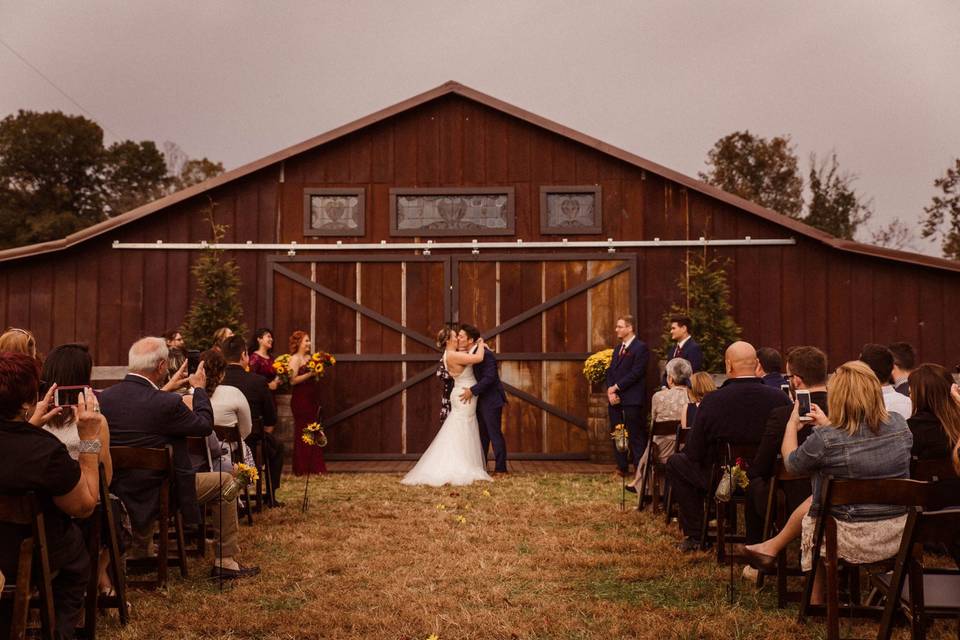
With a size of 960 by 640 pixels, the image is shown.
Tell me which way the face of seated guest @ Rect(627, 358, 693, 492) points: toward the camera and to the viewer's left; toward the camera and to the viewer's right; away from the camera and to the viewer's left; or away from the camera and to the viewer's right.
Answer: away from the camera and to the viewer's left

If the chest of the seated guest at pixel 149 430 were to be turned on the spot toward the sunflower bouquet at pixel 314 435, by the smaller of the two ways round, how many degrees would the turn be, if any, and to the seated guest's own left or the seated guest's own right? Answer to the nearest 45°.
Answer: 0° — they already face it

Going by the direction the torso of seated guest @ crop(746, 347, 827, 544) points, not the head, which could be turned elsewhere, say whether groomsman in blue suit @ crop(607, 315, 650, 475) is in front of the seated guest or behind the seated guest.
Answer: in front

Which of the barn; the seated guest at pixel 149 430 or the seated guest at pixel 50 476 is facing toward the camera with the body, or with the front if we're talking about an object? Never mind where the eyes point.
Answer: the barn

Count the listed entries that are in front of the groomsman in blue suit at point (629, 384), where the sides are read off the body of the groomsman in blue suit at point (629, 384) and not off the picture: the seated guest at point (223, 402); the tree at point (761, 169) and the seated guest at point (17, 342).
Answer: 2

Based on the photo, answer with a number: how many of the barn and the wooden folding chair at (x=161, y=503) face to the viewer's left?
0

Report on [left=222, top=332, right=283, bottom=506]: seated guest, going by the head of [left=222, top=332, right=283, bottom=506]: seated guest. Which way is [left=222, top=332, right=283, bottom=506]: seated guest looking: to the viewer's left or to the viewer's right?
to the viewer's right

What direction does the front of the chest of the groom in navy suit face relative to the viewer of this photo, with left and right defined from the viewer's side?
facing to the left of the viewer

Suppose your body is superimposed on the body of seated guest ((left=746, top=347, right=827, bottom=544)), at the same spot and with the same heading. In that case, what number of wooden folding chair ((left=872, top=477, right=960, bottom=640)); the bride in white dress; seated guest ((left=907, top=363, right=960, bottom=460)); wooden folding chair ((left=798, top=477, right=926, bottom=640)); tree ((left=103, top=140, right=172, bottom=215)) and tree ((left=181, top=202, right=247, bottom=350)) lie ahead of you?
3

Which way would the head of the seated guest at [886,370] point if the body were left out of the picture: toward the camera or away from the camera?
away from the camera

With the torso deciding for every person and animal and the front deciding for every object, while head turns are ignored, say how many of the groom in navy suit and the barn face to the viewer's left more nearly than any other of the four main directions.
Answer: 1

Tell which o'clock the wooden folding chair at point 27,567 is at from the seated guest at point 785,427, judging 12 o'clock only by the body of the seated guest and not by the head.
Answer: The wooden folding chair is roughly at 9 o'clock from the seated guest.

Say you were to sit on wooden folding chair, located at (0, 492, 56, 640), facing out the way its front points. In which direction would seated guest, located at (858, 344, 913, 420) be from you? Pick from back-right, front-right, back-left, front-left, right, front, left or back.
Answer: front-right

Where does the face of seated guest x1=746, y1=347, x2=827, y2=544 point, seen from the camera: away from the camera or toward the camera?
away from the camera

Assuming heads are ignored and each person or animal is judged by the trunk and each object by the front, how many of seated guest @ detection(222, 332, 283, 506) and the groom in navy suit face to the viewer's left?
1

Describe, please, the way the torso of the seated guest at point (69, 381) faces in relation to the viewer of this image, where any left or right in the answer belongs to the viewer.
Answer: facing away from the viewer and to the right of the viewer

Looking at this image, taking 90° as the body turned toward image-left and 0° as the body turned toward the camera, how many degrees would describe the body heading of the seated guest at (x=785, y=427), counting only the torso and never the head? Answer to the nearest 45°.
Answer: approximately 135°

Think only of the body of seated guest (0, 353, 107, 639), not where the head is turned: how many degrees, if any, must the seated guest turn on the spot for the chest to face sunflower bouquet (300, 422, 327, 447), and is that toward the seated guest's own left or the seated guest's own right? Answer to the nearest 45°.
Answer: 0° — they already face it
